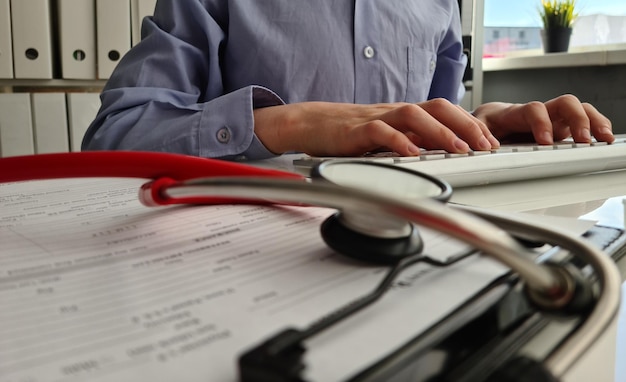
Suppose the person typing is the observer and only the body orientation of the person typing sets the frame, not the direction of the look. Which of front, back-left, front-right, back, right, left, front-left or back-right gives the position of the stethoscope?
front-right

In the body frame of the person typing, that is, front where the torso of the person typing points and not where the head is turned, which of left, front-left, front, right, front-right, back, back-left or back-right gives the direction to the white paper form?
front-right

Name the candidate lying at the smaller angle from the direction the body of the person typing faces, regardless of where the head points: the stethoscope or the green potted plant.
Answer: the stethoscope

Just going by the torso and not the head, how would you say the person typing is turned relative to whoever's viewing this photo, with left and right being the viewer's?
facing the viewer and to the right of the viewer

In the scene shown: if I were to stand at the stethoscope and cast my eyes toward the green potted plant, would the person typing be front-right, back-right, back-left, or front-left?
front-left

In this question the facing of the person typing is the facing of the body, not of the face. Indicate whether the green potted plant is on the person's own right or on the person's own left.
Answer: on the person's own left

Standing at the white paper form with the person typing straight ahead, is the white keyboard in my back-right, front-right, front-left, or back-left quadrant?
front-right

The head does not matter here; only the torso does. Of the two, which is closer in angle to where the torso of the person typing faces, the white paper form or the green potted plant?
the white paper form
